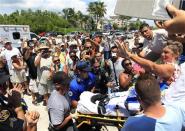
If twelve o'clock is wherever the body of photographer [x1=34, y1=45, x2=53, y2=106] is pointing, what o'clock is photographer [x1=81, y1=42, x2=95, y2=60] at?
photographer [x1=81, y1=42, x2=95, y2=60] is roughly at 9 o'clock from photographer [x1=34, y1=45, x2=53, y2=106].

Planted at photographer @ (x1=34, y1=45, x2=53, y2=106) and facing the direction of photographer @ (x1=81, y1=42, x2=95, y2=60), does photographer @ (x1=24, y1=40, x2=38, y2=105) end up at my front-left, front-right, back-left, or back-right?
back-left

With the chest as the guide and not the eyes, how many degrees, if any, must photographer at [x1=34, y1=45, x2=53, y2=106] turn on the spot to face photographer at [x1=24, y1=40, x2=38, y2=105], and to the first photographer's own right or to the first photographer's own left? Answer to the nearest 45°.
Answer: approximately 90° to the first photographer's own right

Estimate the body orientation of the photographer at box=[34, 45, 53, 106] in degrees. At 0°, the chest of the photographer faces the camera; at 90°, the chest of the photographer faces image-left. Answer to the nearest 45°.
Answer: approximately 0°

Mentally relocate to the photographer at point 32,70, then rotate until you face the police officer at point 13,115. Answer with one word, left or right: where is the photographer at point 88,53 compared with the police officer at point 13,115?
left
